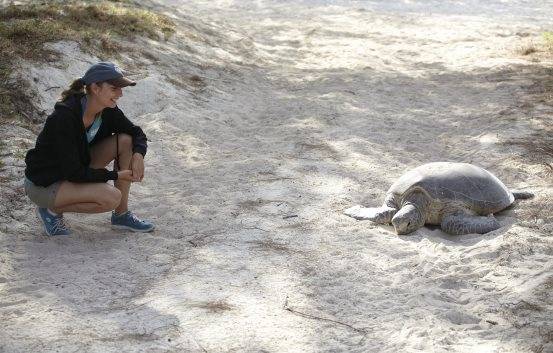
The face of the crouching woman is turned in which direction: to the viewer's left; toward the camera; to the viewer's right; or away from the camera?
to the viewer's right

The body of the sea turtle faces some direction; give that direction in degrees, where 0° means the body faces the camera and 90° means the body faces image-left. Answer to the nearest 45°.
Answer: approximately 45°

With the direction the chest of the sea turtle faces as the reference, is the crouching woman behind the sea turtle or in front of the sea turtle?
in front
